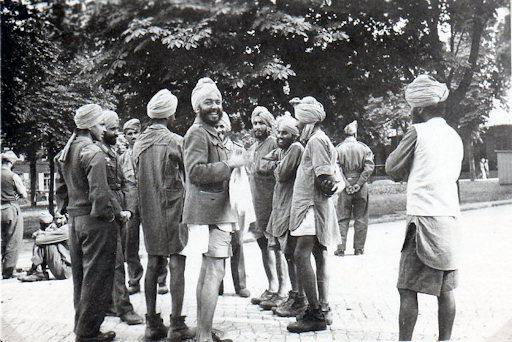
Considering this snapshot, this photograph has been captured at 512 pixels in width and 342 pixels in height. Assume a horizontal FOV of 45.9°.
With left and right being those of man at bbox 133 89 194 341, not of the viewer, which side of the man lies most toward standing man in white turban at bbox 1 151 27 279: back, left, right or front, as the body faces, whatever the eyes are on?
left

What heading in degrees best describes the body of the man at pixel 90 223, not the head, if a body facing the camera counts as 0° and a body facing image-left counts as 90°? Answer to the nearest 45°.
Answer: approximately 225°

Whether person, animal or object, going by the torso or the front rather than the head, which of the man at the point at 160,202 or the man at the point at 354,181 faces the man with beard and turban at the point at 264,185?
the man at the point at 160,202

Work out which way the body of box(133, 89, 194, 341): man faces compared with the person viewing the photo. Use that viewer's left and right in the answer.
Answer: facing away from the viewer and to the right of the viewer

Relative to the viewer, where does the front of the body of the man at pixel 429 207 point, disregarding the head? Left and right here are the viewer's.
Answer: facing away from the viewer and to the left of the viewer

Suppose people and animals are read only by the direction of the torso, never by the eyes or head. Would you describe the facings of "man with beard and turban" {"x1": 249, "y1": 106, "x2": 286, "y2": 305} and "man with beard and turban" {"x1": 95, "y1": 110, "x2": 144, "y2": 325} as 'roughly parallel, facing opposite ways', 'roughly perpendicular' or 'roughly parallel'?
roughly perpendicular

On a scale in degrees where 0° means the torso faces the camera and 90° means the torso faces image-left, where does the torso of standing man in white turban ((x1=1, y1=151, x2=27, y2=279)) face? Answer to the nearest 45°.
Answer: approximately 225°

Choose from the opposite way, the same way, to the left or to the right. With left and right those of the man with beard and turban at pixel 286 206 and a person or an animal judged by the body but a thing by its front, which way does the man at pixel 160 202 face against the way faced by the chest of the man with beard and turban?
the opposite way

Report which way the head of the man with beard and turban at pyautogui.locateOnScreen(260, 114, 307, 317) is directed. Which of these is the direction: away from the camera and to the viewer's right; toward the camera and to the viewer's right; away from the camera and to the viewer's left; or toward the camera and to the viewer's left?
toward the camera and to the viewer's left

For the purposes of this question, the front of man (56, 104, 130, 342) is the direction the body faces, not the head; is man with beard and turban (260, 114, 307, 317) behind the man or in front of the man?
in front

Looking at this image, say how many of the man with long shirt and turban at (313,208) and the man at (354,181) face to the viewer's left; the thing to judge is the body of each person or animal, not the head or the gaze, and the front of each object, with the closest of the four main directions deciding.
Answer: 1

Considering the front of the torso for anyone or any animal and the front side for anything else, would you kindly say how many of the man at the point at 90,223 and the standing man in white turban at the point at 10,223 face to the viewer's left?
0

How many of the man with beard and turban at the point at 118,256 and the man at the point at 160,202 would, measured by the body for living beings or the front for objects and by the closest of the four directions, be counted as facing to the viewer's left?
0
